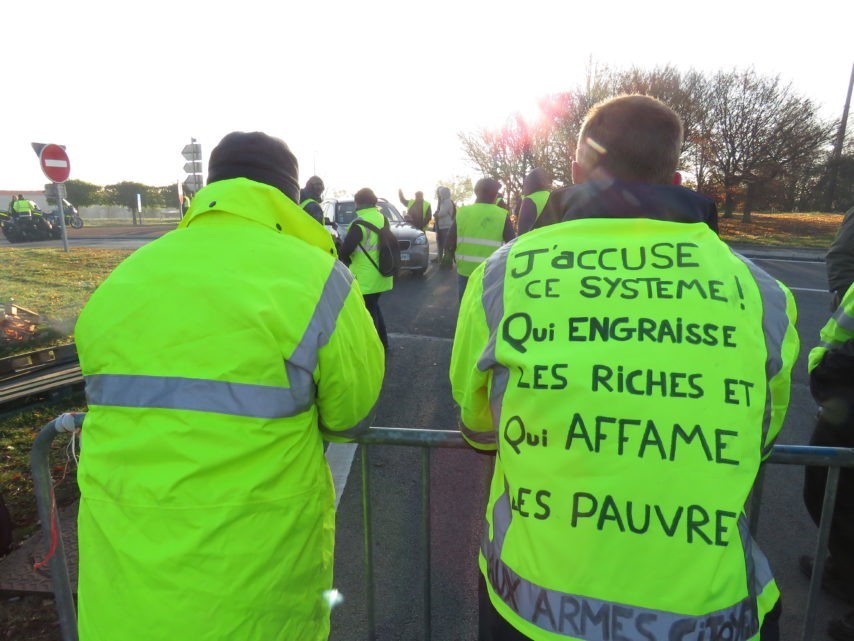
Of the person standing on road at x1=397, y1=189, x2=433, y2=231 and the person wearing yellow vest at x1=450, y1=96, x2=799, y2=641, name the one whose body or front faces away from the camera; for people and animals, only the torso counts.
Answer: the person wearing yellow vest

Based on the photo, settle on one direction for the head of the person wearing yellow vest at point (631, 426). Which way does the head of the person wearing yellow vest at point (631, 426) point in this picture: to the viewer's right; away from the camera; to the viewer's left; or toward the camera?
away from the camera

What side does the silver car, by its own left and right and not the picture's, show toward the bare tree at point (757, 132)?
left

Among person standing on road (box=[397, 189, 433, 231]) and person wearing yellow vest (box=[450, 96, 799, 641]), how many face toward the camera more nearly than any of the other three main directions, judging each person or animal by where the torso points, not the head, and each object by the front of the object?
1

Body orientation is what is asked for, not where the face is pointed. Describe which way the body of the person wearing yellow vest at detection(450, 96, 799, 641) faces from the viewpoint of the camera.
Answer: away from the camera

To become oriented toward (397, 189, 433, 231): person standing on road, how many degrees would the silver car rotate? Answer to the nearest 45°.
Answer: approximately 135° to its left

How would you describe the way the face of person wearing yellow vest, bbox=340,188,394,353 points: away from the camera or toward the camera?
away from the camera

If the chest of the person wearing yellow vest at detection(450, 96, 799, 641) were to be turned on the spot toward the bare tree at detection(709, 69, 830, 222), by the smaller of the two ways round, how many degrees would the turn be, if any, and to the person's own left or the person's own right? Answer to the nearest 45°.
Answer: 0° — they already face it

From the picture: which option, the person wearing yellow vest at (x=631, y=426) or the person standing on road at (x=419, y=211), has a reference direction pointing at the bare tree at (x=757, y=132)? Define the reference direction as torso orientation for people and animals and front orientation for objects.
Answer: the person wearing yellow vest

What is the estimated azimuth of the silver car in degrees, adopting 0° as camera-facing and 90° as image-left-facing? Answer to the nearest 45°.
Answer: approximately 315°

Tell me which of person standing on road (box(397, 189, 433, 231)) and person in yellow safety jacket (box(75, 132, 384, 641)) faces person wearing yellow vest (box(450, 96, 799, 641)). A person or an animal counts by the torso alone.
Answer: the person standing on road

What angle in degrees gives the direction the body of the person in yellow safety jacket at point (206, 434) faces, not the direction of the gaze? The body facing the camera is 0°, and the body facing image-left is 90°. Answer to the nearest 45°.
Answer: approximately 180°

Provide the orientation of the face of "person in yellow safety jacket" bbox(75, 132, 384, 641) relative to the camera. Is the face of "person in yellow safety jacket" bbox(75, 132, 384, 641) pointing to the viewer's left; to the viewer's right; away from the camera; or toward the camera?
away from the camera
